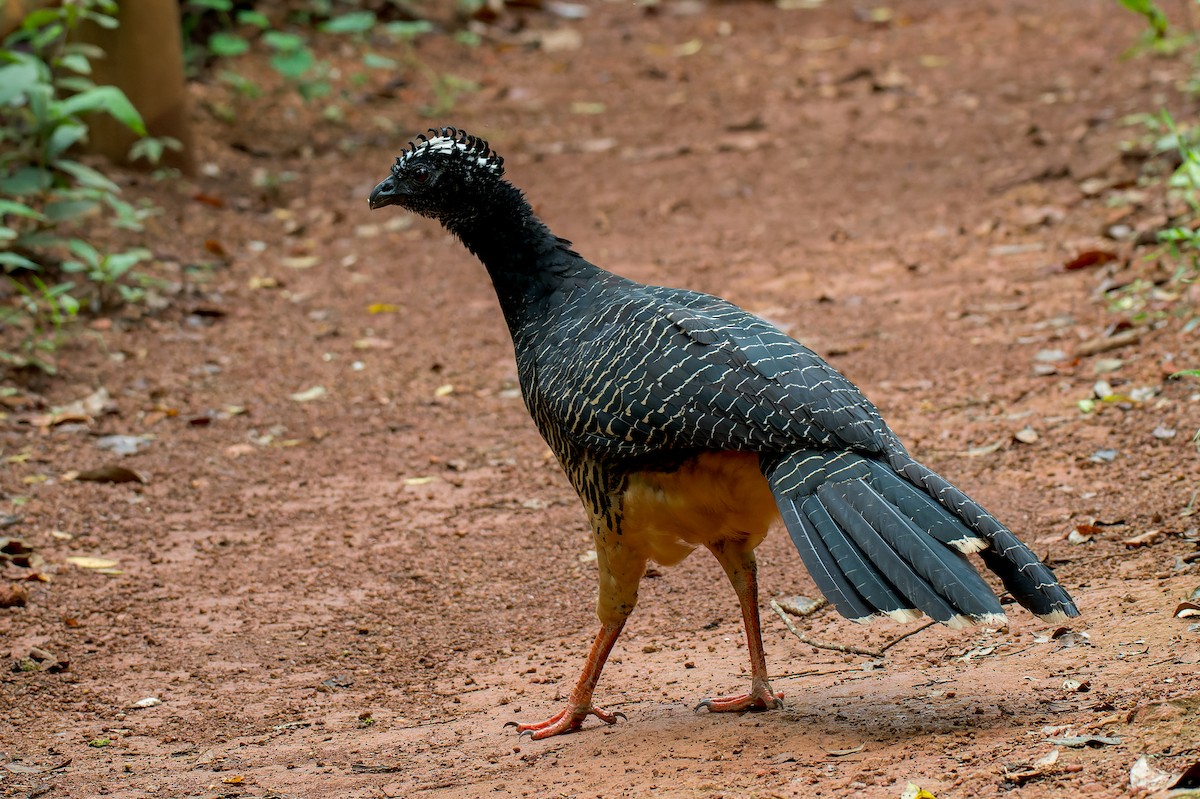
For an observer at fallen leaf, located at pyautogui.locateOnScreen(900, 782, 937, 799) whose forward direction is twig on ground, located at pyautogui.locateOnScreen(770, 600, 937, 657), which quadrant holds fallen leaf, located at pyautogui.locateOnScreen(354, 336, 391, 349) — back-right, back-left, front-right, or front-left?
front-left

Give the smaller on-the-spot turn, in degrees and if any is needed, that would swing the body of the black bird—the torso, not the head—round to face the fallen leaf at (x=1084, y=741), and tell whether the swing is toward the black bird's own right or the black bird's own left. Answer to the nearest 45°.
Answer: approximately 135° to the black bird's own left

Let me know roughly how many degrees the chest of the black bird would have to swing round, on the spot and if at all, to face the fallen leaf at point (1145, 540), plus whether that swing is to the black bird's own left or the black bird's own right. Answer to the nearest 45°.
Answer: approximately 135° to the black bird's own right

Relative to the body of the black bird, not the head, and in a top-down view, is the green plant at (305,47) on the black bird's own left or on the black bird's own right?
on the black bird's own right

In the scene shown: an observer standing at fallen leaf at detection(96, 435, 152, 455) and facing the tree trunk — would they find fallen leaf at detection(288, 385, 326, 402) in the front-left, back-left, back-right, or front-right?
front-right

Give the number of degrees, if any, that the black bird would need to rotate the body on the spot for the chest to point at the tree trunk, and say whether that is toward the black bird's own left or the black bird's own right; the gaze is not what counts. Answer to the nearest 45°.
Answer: approximately 45° to the black bird's own right

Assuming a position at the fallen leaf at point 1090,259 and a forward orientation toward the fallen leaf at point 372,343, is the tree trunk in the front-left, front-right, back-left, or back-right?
front-right

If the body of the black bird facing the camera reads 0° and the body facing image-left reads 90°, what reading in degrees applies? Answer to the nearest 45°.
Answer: approximately 90°

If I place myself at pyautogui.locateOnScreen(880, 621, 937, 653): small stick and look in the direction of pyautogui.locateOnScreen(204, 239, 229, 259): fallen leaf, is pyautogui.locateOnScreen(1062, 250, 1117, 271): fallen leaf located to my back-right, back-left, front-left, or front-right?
front-right

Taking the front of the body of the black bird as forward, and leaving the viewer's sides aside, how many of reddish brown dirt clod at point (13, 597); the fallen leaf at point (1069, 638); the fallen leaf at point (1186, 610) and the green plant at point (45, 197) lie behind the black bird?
2

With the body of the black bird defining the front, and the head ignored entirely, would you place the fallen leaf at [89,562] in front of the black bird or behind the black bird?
in front

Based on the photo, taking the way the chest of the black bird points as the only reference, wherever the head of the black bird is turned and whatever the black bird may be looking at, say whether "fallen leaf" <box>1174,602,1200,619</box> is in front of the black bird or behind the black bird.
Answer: behind

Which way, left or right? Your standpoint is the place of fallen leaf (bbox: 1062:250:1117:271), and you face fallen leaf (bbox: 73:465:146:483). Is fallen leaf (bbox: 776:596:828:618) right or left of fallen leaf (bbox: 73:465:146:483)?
left

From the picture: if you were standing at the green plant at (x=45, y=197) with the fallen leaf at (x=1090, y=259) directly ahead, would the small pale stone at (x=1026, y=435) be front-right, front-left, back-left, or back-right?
front-right
